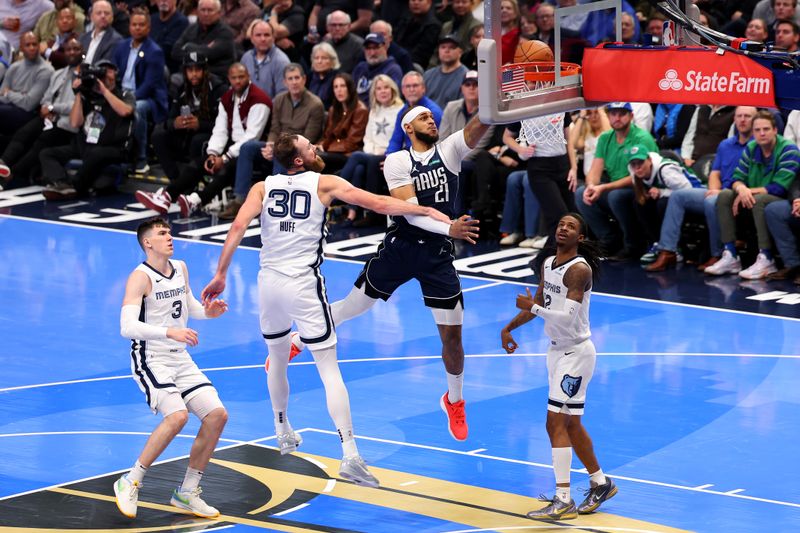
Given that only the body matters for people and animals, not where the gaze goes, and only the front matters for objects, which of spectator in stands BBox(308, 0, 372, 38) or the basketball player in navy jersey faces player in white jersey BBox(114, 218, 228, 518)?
the spectator in stands

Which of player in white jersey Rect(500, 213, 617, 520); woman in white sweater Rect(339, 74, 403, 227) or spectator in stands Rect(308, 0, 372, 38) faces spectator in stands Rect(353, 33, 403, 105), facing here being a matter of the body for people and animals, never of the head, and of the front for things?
spectator in stands Rect(308, 0, 372, 38)

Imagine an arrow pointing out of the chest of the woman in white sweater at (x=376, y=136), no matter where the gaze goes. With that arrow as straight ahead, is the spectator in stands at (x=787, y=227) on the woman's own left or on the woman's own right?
on the woman's own left

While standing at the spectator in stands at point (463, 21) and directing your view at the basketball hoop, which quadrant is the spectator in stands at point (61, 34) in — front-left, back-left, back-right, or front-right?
back-right

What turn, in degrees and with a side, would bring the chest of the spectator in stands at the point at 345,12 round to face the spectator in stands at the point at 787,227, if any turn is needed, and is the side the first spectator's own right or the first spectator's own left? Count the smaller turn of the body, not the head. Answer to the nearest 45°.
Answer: approximately 45° to the first spectator's own left

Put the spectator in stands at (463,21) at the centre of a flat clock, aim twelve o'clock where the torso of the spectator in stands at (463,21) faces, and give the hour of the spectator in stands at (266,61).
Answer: the spectator in stands at (266,61) is roughly at 3 o'clock from the spectator in stands at (463,21).

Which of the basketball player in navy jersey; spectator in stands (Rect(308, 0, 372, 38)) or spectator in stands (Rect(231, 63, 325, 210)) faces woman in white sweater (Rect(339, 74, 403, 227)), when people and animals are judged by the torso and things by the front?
spectator in stands (Rect(308, 0, 372, 38))

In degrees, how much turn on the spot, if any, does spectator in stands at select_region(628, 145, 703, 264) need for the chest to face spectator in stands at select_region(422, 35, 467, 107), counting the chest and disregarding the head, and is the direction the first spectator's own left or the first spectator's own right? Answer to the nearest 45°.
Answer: approximately 90° to the first spectator's own right

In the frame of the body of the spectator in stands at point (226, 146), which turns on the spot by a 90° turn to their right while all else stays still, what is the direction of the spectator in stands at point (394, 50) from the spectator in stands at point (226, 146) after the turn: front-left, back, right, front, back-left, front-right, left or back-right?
back-right

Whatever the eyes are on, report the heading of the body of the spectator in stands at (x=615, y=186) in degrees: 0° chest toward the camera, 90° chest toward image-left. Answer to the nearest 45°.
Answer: approximately 45°
